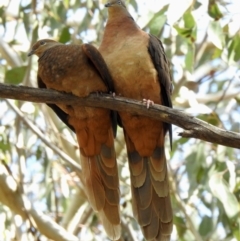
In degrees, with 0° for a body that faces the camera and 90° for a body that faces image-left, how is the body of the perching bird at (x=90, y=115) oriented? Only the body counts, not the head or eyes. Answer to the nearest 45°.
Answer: approximately 45°

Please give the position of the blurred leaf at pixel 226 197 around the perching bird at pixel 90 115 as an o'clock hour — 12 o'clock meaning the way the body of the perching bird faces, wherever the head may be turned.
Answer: The blurred leaf is roughly at 8 o'clock from the perching bird.

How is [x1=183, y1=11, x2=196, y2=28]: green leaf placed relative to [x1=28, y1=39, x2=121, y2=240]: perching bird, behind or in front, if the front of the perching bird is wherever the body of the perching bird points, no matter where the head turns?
behind

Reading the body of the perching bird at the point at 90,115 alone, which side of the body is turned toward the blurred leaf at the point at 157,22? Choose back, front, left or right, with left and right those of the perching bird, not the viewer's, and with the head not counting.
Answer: back

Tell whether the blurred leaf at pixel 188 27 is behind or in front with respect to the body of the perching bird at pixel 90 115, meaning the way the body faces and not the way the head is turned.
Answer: behind

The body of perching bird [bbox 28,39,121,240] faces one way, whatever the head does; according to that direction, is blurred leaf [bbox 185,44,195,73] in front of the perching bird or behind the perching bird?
behind

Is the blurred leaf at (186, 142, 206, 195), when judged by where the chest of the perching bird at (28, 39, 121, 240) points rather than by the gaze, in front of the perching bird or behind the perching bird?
behind

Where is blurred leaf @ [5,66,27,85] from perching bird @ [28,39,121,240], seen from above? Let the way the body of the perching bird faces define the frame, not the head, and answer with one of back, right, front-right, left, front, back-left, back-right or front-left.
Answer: right
